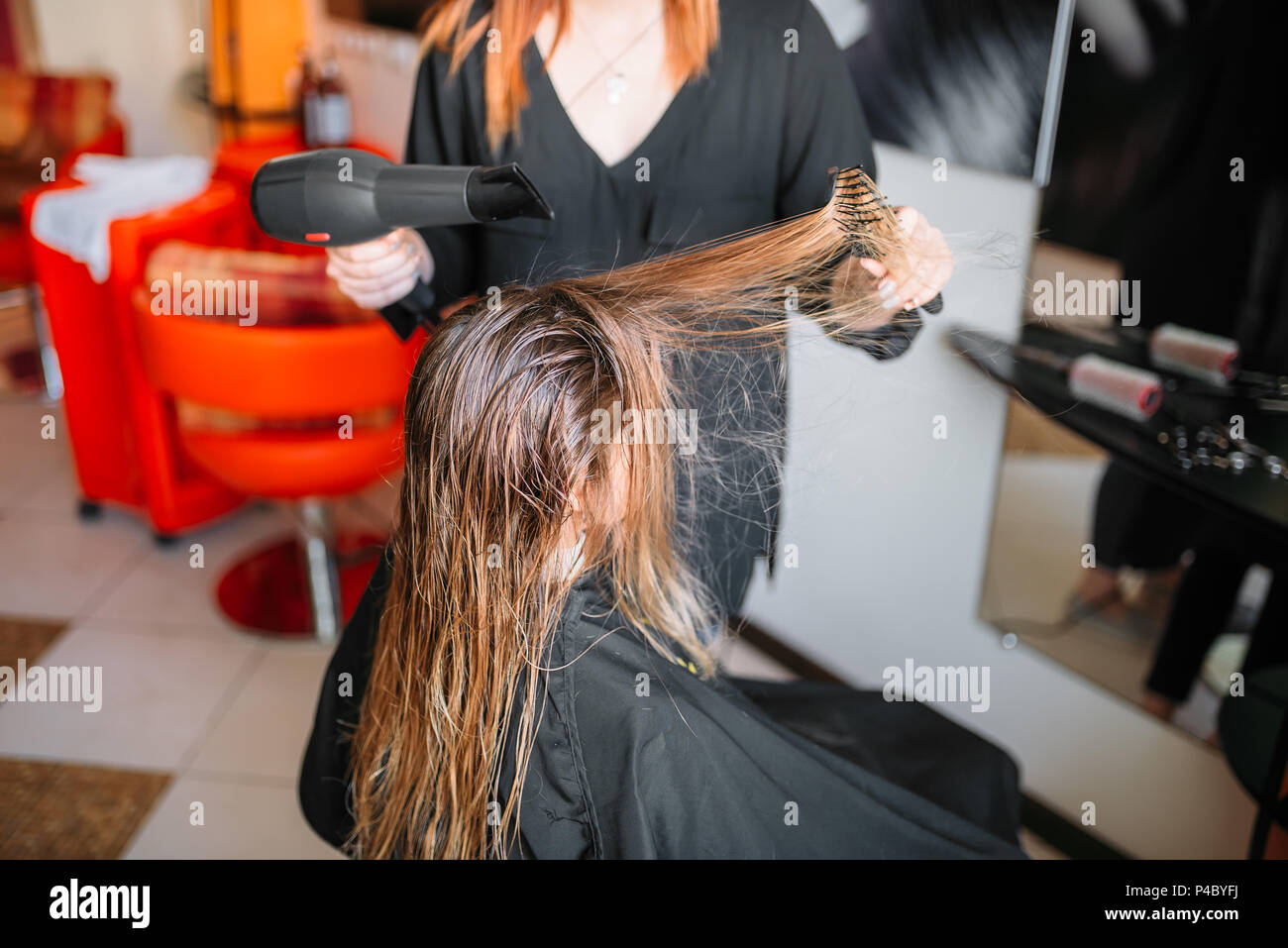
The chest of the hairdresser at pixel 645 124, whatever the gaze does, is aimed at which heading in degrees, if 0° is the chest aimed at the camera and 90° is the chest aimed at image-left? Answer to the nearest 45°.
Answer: approximately 0°
